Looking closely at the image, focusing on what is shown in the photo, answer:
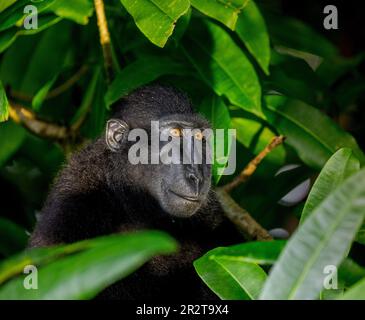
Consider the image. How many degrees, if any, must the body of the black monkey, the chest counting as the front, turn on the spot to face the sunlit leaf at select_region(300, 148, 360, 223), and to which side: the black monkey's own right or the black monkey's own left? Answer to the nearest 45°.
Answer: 0° — it already faces it

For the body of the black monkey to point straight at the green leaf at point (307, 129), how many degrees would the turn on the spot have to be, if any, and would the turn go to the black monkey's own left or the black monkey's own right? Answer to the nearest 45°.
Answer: approximately 90° to the black monkey's own left

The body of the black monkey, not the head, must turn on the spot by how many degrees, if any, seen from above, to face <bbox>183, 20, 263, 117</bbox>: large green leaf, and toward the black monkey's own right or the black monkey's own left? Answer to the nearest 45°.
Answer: approximately 90° to the black monkey's own left

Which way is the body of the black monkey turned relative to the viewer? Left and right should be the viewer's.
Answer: facing the viewer and to the right of the viewer

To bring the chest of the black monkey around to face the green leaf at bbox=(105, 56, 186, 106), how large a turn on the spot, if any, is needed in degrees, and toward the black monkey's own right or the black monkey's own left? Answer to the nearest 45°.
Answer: approximately 135° to the black monkey's own left

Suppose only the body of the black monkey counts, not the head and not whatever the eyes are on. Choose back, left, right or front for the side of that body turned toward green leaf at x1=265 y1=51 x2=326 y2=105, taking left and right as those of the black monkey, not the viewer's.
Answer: left

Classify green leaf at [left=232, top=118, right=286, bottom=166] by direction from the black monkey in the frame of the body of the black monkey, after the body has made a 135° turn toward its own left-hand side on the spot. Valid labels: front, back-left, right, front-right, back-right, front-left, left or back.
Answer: front-right

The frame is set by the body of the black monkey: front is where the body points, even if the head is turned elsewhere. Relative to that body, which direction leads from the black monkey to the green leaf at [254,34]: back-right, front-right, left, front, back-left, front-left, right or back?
left

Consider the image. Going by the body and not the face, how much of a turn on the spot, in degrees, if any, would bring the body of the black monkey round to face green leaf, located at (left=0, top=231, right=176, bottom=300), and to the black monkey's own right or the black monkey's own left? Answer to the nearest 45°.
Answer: approximately 45° to the black monkey's own right

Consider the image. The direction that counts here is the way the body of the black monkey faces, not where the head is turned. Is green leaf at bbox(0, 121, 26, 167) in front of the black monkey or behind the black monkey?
behind
